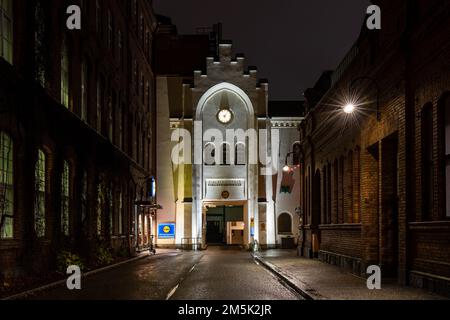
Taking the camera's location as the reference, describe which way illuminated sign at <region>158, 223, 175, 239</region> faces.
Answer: facing the viewer

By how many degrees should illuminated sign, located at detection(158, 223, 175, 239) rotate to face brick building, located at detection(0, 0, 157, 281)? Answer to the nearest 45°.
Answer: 0° — it already faces it

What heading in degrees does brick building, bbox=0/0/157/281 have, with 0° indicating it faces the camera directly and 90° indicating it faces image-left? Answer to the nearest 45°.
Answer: approximately 270°

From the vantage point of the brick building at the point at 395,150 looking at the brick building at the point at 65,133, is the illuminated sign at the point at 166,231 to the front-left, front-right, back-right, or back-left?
front-right

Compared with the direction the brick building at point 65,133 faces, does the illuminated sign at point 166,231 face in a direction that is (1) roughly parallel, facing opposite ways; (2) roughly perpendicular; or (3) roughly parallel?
roughly perpendicular

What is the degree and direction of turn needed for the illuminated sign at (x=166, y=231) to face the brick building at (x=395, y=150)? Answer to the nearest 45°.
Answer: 0° — it already faces it

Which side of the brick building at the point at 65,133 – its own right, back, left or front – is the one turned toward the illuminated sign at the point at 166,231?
left

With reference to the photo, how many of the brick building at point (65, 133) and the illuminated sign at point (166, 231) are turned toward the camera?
1
